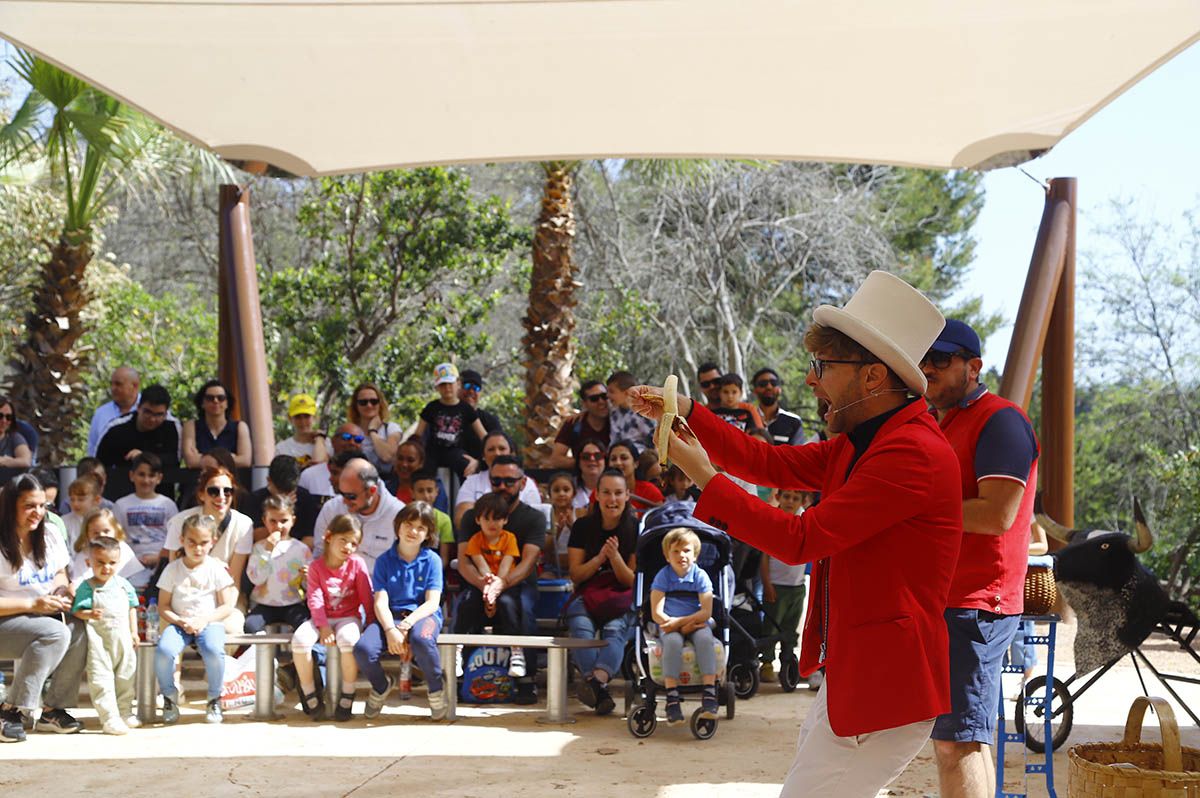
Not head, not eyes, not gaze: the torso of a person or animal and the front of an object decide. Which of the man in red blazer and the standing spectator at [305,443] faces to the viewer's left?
the man in red blazer

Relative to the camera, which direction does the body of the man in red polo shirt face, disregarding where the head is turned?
to the viewer's left

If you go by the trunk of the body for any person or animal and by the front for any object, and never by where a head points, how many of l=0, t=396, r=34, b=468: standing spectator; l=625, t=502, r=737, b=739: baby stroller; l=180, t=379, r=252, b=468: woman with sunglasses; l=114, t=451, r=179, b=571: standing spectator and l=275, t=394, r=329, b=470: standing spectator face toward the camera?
5

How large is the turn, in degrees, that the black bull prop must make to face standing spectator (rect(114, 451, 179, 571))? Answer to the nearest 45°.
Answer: approximately 45° to its right

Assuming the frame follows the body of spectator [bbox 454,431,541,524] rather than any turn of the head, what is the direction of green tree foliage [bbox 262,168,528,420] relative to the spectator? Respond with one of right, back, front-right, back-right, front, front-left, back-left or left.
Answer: back

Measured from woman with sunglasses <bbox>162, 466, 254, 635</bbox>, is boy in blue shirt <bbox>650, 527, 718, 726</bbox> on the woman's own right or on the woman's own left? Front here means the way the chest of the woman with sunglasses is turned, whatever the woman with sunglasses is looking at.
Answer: on the woman's own left

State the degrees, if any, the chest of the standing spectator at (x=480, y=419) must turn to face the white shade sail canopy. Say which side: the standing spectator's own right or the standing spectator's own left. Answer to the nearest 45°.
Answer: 0° — they already face it

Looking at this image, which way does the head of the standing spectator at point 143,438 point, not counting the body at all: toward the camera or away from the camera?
toward the camera

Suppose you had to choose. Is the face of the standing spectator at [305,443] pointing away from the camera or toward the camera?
toward the camera

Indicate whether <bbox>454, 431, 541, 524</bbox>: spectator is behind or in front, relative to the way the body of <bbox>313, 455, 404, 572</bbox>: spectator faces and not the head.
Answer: behind

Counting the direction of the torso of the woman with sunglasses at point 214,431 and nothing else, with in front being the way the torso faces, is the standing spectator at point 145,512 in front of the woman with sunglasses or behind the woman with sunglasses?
in front

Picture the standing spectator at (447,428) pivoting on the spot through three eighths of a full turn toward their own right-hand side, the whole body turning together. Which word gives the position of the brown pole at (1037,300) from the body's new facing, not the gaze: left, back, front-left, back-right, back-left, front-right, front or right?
back-right

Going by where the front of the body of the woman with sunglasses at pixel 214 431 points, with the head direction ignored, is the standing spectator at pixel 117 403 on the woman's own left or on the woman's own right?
on the woman's own right

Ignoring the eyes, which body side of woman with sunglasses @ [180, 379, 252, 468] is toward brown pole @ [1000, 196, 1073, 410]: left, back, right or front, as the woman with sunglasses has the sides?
left

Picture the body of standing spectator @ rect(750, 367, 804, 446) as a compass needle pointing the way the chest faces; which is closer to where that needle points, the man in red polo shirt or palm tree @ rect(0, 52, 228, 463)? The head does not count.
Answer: the man in red polo shirt

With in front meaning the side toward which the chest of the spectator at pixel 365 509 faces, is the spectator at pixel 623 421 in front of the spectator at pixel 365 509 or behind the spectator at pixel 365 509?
behind

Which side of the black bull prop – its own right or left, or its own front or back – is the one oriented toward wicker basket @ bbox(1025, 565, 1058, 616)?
front

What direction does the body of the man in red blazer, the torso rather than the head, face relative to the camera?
to the viewer's left

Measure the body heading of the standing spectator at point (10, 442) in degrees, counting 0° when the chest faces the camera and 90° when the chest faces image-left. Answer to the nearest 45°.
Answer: approximately 0°

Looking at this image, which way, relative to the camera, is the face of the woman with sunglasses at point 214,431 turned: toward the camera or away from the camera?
toward the camera

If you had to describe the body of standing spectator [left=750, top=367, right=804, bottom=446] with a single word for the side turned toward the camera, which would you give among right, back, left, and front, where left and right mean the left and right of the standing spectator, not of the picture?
front
